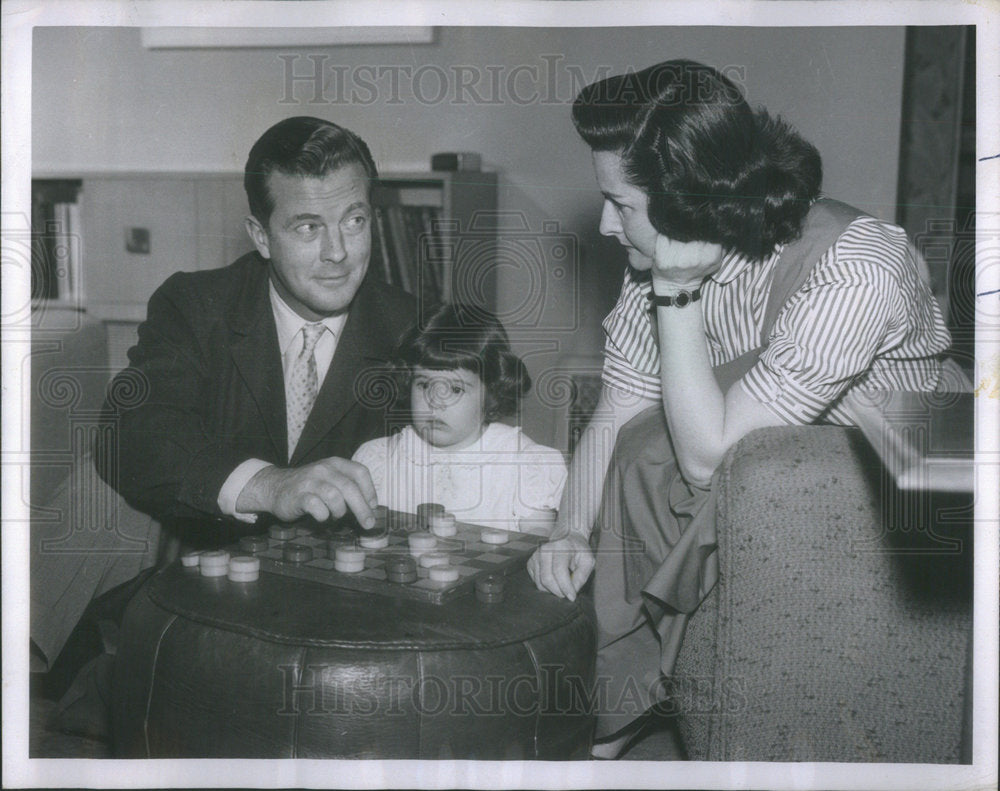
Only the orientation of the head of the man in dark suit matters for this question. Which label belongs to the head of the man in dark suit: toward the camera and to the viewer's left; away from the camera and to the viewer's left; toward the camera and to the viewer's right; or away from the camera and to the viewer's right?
toward the camera and to the viewer's right

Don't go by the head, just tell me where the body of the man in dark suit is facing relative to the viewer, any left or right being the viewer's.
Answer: facing the viewer and to the right of the viewer

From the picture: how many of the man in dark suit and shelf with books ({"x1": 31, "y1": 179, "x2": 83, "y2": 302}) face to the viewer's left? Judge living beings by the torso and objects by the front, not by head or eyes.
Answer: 0

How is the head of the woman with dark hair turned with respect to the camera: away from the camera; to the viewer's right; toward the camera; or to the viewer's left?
to the viewer's left

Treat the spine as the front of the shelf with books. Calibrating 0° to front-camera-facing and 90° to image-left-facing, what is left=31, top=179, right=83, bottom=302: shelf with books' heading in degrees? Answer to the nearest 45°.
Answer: approximately 0°
